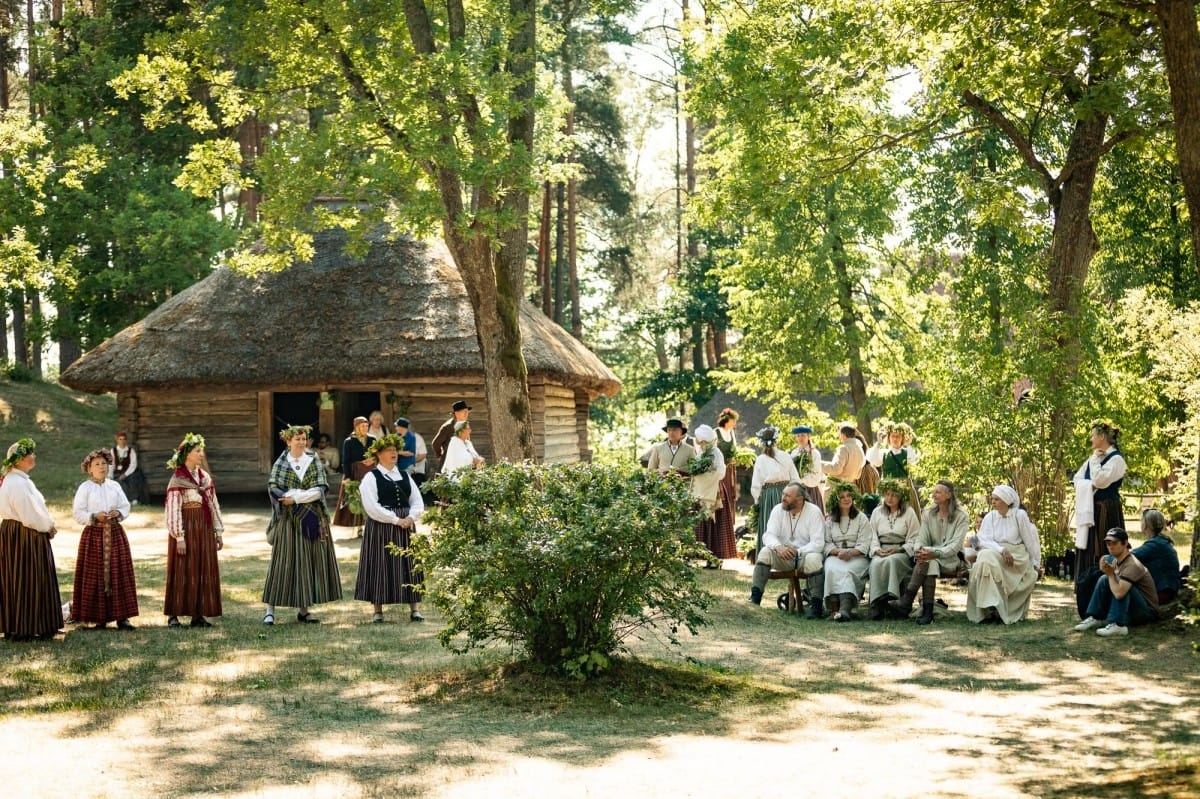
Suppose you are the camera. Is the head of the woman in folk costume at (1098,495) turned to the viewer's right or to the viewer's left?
to the viewer's left

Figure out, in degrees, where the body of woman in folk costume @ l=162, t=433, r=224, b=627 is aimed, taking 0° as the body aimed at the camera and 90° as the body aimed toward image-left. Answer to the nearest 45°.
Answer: approximately 315°

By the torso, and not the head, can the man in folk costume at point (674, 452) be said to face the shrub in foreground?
yes

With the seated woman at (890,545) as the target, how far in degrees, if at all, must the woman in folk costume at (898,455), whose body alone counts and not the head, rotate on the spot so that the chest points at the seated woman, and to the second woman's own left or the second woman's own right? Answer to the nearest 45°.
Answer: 0° — they already face them

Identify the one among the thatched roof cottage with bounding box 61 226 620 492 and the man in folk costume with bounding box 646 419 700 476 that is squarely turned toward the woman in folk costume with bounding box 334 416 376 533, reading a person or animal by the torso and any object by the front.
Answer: the thatched roof cottage

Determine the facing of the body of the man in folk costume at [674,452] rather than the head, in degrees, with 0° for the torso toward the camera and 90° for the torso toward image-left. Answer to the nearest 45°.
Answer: approximately 0°
